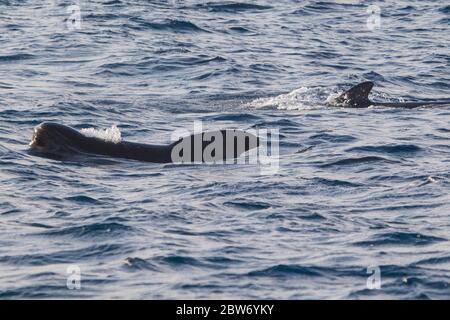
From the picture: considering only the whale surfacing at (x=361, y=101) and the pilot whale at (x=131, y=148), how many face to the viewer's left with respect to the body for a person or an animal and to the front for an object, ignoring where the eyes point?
2

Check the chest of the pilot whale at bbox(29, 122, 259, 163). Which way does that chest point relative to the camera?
to the viewer's left

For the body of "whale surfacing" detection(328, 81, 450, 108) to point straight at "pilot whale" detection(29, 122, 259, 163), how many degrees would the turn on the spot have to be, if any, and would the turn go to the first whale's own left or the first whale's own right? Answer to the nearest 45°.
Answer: approximately 45° to the first whale's own left

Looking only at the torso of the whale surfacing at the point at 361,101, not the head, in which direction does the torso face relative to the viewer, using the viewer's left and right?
facing to the left of the viewer

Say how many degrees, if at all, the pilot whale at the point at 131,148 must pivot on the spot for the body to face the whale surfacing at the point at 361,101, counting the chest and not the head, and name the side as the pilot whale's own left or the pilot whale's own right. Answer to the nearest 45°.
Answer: approximately 135° to the pilot whale's own right
